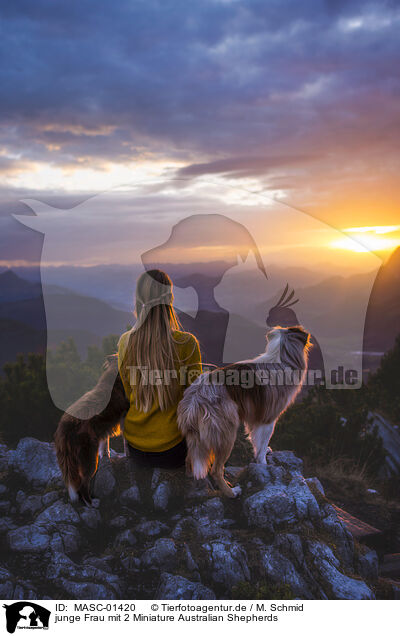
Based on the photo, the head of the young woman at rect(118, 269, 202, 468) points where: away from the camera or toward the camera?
away from the camera

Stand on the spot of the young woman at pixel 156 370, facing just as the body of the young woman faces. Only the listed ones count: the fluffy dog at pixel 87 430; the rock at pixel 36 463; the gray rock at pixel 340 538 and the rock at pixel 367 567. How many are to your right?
2

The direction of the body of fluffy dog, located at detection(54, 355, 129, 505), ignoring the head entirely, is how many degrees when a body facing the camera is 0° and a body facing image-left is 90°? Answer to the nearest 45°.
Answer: approximately 225°

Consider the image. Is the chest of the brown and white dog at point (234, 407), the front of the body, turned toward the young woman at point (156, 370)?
no

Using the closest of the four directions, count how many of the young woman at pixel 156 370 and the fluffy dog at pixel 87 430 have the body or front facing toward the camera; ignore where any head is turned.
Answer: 0

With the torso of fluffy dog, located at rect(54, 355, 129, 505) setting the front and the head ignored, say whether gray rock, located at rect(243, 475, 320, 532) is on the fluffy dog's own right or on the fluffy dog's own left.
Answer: on the fluffy dog's own right

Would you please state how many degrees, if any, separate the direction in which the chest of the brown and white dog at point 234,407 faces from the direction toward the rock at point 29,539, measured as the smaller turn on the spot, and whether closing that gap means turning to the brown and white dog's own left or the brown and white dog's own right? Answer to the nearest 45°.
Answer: approximately 135° to the brown and white dog's own left

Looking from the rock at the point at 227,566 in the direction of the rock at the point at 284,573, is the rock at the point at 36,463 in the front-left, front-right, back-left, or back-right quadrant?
back-left

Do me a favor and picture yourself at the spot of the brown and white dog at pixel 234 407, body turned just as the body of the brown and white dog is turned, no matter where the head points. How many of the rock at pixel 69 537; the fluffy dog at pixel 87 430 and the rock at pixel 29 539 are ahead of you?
0

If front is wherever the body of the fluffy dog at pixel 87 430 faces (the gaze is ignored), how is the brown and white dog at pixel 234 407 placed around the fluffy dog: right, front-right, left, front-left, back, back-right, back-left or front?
front-right

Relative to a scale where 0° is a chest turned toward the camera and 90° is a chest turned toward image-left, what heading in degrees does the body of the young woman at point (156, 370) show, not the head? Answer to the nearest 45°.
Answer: approximately 180°

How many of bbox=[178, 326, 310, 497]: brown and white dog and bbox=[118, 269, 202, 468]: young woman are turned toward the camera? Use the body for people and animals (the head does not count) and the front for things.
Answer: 0

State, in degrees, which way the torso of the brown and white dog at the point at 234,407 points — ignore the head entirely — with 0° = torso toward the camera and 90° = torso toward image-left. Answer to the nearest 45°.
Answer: approximately 225°

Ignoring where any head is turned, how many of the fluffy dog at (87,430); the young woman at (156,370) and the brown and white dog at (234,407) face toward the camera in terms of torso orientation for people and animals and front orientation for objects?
0

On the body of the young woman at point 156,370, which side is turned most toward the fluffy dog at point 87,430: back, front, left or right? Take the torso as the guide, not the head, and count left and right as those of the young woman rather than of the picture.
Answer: left
